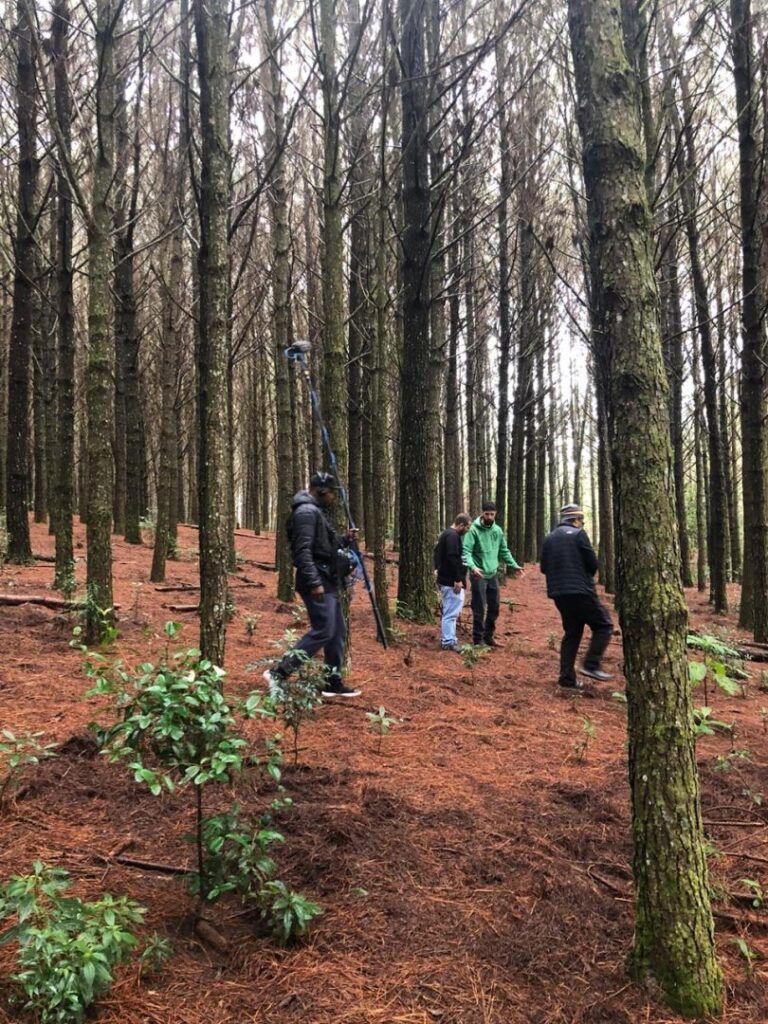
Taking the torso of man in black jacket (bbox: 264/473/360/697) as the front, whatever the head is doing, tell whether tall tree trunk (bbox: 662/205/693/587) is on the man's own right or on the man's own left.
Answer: on the man's own left

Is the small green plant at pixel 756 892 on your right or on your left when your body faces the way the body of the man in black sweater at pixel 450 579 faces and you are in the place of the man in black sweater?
on your right

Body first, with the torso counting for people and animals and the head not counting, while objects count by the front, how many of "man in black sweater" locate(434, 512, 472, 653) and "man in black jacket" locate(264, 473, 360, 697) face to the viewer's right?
2

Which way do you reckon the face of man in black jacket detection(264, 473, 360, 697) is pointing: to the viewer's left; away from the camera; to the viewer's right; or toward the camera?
to the viewer's right

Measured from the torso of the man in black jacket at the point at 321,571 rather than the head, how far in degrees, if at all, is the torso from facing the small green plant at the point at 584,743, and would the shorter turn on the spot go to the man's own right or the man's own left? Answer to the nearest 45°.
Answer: approximately 45° to the man's own right

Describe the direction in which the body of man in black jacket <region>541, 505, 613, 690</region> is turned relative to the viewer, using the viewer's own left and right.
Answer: facing away from the viewer and to the right of the viewer

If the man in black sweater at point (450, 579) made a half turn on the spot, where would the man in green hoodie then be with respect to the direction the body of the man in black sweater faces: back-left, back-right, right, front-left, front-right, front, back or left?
back-right

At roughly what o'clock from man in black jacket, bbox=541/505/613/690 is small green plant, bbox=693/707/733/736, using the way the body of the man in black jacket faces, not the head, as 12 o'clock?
The small green plant is roughly at 4 o'clock from the man in black jacket.

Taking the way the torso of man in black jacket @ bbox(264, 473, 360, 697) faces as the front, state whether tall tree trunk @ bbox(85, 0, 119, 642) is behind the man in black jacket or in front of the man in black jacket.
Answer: behind

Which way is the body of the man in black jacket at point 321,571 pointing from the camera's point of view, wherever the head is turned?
to the viewer's right

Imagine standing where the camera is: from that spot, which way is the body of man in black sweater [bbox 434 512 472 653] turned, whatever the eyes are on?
to the viewer's right

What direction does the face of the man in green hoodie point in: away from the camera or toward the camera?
toward the camera

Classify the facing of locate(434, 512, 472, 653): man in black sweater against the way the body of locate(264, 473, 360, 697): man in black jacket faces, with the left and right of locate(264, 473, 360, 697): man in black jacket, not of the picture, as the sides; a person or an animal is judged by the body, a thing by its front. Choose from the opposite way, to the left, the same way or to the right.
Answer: the same way
